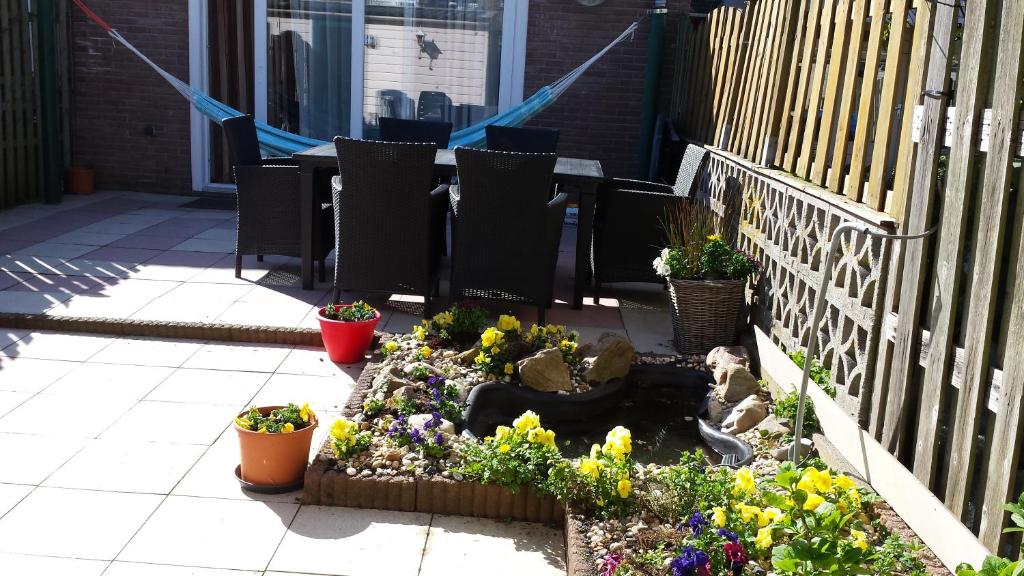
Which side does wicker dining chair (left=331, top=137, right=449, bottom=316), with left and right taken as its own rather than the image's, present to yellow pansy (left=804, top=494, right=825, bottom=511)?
back

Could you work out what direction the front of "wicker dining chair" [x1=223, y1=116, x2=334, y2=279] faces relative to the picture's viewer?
facing to the right of the viewer

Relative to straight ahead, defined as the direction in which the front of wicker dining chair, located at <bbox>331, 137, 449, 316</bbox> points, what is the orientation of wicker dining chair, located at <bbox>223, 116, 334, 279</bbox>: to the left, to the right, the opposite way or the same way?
to the right

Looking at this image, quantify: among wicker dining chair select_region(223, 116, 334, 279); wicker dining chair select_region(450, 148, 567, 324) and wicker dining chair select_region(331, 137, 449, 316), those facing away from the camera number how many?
2

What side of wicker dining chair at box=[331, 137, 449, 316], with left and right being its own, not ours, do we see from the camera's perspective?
back

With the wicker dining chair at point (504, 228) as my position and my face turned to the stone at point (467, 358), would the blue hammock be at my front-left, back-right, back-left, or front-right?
back-right

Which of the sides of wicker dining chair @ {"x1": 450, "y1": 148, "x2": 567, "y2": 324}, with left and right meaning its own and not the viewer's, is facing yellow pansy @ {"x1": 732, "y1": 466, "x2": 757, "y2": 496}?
back

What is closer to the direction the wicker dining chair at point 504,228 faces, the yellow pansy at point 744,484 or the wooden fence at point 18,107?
the wooden fence

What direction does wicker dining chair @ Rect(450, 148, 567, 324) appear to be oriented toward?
away from the camera

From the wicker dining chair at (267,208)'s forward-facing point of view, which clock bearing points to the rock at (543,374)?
The rock is roughly at 2 o'clock from the wicker dining chair.

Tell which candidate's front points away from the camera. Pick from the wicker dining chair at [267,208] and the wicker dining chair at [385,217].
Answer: the wicker dining chair at [385,217]

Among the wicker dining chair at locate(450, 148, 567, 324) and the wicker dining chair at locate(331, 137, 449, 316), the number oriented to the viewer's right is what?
0

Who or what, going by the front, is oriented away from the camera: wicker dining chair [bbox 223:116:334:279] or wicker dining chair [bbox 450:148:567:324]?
wicker dining chair [bbox 450:148:567:324]

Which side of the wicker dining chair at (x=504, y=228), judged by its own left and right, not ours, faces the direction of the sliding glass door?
front

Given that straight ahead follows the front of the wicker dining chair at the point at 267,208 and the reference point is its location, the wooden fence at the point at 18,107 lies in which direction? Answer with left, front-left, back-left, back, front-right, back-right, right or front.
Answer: back-left

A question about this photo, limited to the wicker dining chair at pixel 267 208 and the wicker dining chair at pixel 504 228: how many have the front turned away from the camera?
1

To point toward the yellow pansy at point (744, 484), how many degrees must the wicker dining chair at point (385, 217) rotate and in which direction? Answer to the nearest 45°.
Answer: approximately 180°

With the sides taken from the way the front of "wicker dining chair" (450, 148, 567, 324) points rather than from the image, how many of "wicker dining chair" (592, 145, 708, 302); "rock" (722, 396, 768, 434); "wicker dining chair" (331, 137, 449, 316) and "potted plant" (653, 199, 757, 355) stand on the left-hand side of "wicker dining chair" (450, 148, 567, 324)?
1

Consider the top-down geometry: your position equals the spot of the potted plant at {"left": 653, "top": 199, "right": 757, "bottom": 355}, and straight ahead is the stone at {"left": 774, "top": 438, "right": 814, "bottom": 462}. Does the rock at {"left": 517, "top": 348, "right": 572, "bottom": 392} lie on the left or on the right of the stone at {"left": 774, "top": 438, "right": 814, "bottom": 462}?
right
